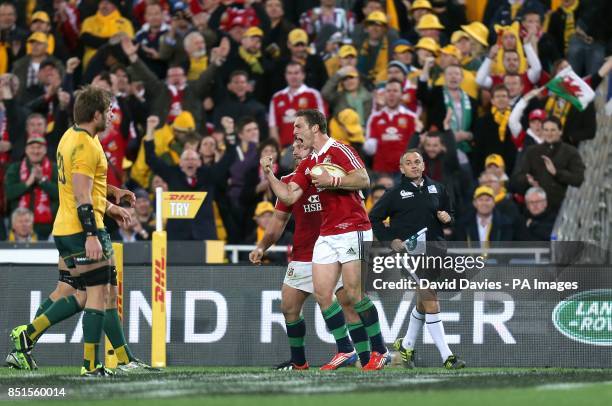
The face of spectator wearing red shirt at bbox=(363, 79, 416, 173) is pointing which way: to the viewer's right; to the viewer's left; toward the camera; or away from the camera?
toward the camera

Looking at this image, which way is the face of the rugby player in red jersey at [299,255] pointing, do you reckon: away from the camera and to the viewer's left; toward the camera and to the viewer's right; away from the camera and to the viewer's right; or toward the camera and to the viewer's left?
toward the camera and to the viewer's left

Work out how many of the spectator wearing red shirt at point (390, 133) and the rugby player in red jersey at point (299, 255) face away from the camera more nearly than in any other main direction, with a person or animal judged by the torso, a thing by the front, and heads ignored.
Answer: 0

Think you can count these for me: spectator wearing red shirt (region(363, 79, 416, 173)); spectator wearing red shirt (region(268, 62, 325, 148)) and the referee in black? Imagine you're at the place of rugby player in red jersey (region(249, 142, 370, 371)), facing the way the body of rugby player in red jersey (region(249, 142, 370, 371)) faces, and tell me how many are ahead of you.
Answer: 0

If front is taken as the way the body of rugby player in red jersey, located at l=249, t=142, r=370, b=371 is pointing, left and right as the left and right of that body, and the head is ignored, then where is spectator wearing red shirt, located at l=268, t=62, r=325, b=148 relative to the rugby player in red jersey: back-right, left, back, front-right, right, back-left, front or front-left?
back-right

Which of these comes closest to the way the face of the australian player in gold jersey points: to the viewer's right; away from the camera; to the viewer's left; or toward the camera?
to the viewer's right

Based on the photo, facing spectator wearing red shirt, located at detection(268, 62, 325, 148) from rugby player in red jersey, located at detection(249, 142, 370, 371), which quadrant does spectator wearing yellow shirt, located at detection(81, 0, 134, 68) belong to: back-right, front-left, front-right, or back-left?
front-left

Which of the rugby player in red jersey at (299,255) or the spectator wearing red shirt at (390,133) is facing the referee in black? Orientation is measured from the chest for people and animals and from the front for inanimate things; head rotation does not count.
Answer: the spectator wearing red shirt

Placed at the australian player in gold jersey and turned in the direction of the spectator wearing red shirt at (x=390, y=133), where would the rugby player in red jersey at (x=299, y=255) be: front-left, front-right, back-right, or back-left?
front-right

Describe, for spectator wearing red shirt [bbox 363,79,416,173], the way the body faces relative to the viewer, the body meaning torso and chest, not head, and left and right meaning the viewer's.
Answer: facing the viewer

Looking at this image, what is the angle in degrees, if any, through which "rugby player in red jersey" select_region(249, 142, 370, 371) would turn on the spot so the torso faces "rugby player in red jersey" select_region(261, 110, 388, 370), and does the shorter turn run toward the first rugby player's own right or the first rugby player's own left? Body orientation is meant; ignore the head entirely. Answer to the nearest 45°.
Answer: approximately 90° to the first rugby player's own left

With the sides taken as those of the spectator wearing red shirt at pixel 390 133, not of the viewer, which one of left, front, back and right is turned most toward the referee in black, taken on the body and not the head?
front

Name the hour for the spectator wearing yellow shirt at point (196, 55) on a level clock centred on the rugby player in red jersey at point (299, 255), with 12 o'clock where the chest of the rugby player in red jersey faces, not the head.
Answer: The spectator wearing yellow shirt is roughly at 4 o'clock from the rugby player in red jersey.
